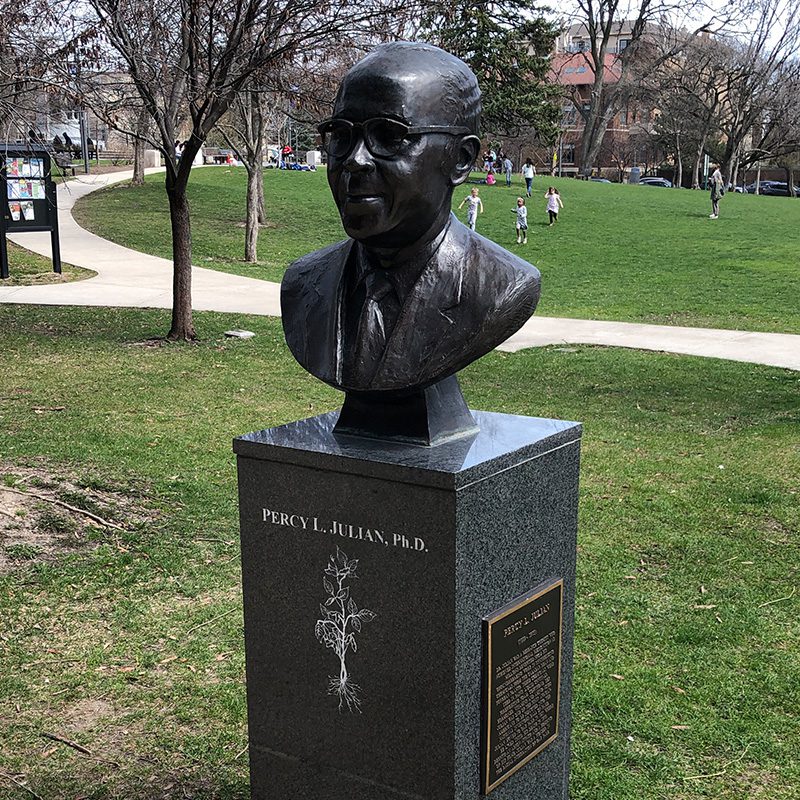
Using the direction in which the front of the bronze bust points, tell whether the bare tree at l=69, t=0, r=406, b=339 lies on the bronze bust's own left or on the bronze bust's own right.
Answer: on the bronze bust's own right

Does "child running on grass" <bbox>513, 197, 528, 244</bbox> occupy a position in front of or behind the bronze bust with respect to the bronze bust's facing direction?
behind

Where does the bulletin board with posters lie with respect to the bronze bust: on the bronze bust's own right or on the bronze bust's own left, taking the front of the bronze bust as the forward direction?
on the bronze bust's own right

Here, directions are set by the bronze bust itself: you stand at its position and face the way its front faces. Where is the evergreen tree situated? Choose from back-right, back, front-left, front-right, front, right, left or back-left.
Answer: back-right

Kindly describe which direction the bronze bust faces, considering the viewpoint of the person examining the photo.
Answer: facing the viewer and to the left of the viewer
